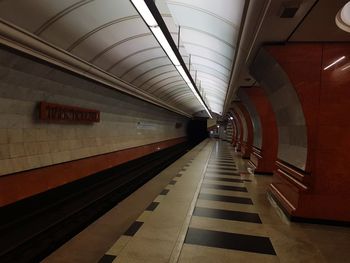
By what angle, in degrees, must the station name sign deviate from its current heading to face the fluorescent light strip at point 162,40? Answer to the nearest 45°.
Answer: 0° — it already faces it

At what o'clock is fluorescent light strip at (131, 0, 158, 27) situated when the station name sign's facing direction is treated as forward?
The fluorescent light strip is roughly at 1 o'clock from the station name sign.

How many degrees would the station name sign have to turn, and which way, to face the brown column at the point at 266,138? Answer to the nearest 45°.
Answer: approximately 45° to its left

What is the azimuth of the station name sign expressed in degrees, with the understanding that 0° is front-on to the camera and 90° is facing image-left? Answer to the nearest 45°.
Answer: approximately 315°
